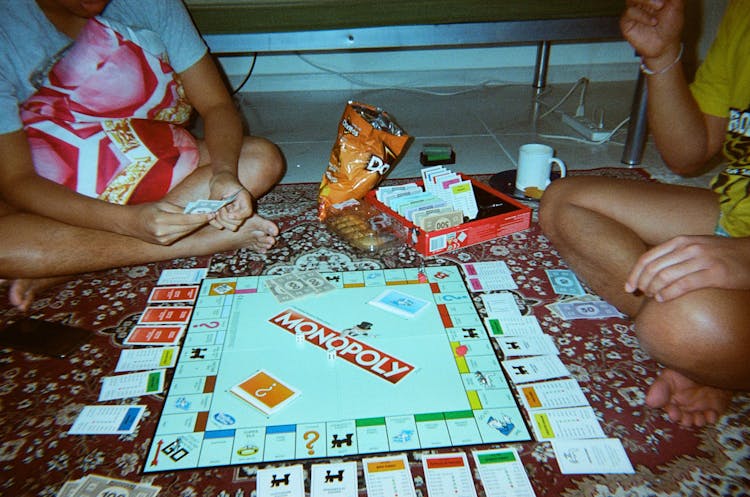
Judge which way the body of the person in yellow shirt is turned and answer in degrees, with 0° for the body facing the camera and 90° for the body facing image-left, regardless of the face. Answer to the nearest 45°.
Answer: approximately 45°
